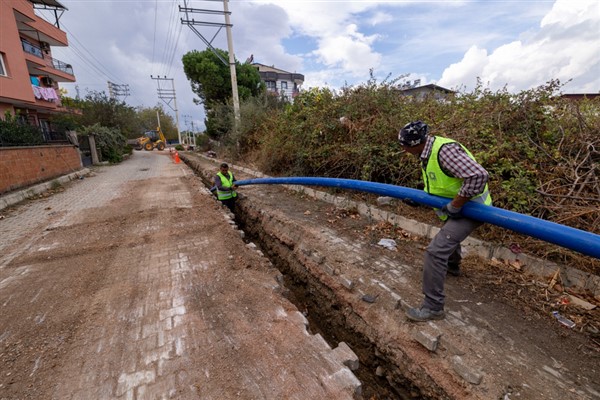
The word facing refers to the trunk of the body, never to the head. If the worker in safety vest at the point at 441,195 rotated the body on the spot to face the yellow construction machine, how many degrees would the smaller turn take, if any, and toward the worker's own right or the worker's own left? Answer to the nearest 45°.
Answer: approximately 45° to the worker's own right

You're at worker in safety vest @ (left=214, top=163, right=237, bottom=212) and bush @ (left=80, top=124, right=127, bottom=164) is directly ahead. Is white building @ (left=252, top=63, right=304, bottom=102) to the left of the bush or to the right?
right

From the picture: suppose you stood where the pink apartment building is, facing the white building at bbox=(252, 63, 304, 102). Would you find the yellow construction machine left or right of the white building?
left

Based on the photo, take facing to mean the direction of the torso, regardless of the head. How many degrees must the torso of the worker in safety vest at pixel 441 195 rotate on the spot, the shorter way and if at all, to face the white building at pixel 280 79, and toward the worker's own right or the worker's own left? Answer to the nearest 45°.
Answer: approximately 45° to the worker's own right

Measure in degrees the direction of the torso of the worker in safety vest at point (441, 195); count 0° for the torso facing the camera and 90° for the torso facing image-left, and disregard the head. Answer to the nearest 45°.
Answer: approximately 90°

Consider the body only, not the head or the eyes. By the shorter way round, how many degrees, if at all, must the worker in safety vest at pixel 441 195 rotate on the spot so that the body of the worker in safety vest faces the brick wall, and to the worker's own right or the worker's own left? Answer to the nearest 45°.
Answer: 0° — they already face it

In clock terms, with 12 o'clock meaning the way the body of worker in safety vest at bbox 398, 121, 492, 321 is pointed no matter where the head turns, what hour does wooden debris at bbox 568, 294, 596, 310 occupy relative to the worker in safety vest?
The wooden debris is roughly at 5 o'clock from the worker in safety vest.

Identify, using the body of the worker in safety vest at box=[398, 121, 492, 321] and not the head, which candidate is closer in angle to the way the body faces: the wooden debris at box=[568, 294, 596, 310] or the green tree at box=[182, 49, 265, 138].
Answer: the green tree

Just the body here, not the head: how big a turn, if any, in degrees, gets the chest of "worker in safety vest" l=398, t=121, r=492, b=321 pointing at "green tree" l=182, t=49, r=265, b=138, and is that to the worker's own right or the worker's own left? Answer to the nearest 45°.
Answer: approximately 45° to the worker's own right

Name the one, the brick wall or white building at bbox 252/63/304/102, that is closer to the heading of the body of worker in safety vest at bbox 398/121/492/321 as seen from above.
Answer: the brick wall
